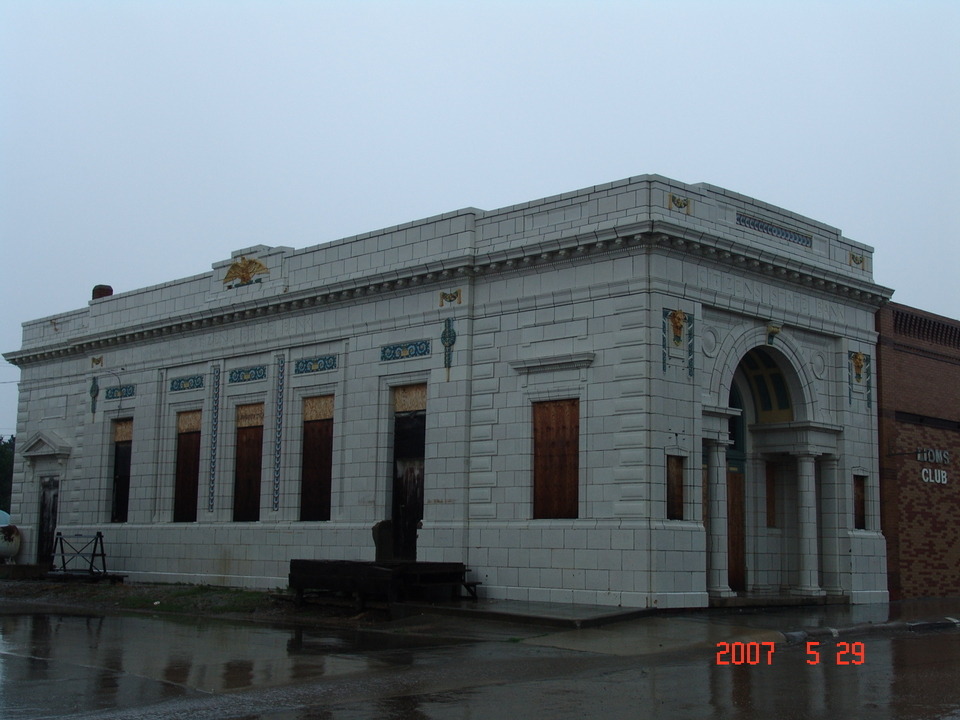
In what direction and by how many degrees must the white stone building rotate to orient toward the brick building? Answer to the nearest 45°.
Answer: approximately 45° to its left

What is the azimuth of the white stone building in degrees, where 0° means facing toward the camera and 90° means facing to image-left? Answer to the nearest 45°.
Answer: approximately 315°
